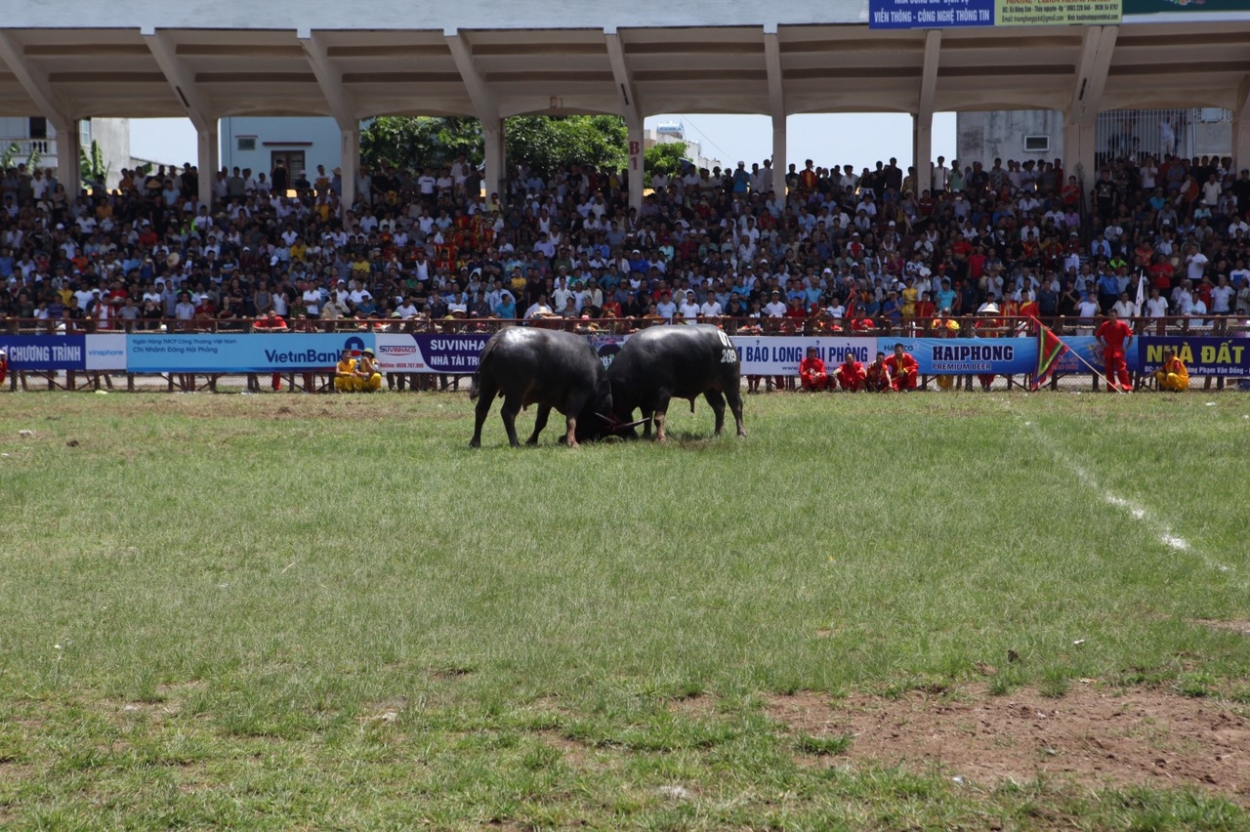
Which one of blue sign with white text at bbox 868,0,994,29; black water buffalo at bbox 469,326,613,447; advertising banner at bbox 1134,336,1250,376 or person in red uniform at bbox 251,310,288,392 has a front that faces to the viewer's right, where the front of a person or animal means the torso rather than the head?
the black water buffalo

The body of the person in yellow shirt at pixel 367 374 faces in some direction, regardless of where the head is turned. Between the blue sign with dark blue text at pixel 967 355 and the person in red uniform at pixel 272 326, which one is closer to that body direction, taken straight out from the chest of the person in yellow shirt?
the blue sign with dark blue text

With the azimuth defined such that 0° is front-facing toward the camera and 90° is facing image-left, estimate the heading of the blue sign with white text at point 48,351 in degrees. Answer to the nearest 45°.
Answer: approximately 0°

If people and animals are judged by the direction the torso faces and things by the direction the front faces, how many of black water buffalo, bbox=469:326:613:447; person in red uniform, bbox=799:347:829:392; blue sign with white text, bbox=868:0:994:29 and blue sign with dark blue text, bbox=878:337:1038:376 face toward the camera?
3

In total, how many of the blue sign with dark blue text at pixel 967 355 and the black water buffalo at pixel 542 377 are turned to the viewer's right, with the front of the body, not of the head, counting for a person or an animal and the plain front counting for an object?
1

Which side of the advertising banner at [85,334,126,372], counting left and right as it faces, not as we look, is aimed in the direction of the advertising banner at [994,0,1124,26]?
left

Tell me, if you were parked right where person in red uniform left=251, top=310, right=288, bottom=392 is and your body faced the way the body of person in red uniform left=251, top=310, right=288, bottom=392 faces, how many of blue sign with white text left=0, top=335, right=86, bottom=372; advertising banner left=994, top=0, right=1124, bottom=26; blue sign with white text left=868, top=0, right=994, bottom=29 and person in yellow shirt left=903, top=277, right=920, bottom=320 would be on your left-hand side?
3

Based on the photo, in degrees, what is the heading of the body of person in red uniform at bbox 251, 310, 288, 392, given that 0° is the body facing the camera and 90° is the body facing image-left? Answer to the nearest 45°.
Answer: approximately 0°

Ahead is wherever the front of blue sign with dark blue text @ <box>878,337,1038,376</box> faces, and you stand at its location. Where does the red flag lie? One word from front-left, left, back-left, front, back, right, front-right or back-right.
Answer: left

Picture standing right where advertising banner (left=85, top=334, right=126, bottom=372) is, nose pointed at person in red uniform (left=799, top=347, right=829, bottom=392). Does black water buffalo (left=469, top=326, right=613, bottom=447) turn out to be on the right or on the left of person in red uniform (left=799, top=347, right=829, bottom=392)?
right

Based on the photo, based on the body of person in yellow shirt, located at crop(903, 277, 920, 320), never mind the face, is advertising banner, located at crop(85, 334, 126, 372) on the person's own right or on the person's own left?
on the person's own right
